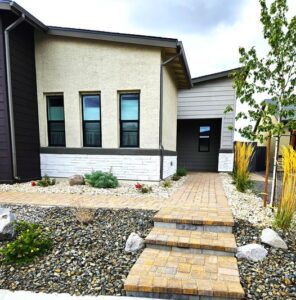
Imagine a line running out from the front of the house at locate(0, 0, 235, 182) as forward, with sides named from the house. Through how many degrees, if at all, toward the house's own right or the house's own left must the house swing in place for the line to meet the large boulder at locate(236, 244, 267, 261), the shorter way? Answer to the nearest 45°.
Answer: approximately 45° to the house's own left

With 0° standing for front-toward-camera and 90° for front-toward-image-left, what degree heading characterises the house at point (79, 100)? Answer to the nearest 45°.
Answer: approximately 0°

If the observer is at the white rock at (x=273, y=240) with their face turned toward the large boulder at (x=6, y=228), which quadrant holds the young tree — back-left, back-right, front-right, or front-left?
back-right

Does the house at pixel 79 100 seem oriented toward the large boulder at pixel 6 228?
yes

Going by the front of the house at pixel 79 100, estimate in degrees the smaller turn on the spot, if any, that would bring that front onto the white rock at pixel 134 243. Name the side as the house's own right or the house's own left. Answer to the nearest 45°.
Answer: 0° — it already faces it

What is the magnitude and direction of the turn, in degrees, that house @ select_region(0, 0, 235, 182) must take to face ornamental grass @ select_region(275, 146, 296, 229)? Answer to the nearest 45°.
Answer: approximately 45° to its left

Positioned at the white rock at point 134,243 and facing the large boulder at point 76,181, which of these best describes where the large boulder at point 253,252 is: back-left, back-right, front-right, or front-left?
back-right
